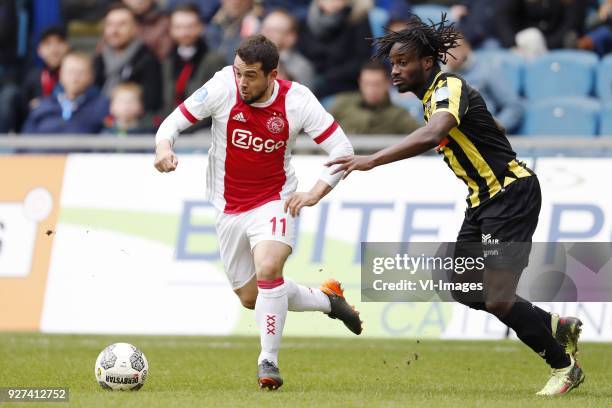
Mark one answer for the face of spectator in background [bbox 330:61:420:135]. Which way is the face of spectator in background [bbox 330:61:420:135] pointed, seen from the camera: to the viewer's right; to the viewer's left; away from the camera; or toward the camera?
toward the camera

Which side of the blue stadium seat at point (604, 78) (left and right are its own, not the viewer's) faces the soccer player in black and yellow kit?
front

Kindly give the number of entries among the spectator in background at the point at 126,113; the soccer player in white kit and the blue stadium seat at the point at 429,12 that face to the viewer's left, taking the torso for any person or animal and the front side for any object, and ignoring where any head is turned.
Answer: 0

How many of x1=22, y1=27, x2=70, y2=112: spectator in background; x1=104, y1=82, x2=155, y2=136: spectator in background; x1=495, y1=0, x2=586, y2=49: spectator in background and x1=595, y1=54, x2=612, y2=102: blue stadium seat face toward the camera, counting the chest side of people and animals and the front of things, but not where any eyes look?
4

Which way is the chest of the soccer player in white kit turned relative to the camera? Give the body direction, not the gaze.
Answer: toward the camera

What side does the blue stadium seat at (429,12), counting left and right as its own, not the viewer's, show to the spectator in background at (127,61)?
right

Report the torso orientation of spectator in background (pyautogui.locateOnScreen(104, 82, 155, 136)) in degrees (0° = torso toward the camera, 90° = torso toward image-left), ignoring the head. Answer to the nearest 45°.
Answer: approximately 0°

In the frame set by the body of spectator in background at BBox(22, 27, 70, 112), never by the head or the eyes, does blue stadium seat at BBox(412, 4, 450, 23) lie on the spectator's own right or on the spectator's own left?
on the spectator's own left

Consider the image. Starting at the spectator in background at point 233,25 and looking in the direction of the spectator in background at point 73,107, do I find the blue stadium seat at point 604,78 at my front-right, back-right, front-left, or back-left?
back-left

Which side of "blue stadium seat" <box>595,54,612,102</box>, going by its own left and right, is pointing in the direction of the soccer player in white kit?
front

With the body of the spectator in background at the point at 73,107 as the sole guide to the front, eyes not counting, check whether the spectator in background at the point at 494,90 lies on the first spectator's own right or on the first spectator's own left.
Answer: on the first spectator's own left

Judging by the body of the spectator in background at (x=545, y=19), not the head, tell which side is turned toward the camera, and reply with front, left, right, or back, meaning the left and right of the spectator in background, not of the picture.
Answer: front

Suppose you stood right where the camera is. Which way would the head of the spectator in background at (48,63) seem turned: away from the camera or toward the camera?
toward the camera

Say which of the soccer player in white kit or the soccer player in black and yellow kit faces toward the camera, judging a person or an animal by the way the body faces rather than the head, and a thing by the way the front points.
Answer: the soccer player in white kit

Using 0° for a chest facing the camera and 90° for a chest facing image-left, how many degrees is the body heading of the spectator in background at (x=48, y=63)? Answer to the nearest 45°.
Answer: approximately 0°

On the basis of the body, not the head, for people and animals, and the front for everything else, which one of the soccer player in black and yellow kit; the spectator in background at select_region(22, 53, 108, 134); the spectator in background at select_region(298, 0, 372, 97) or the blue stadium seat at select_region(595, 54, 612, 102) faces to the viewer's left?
the soccer player in black and yellow kit

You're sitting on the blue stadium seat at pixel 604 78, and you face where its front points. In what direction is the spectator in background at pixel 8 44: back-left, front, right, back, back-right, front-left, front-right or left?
right

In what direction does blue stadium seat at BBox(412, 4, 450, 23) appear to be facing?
toward the camera
